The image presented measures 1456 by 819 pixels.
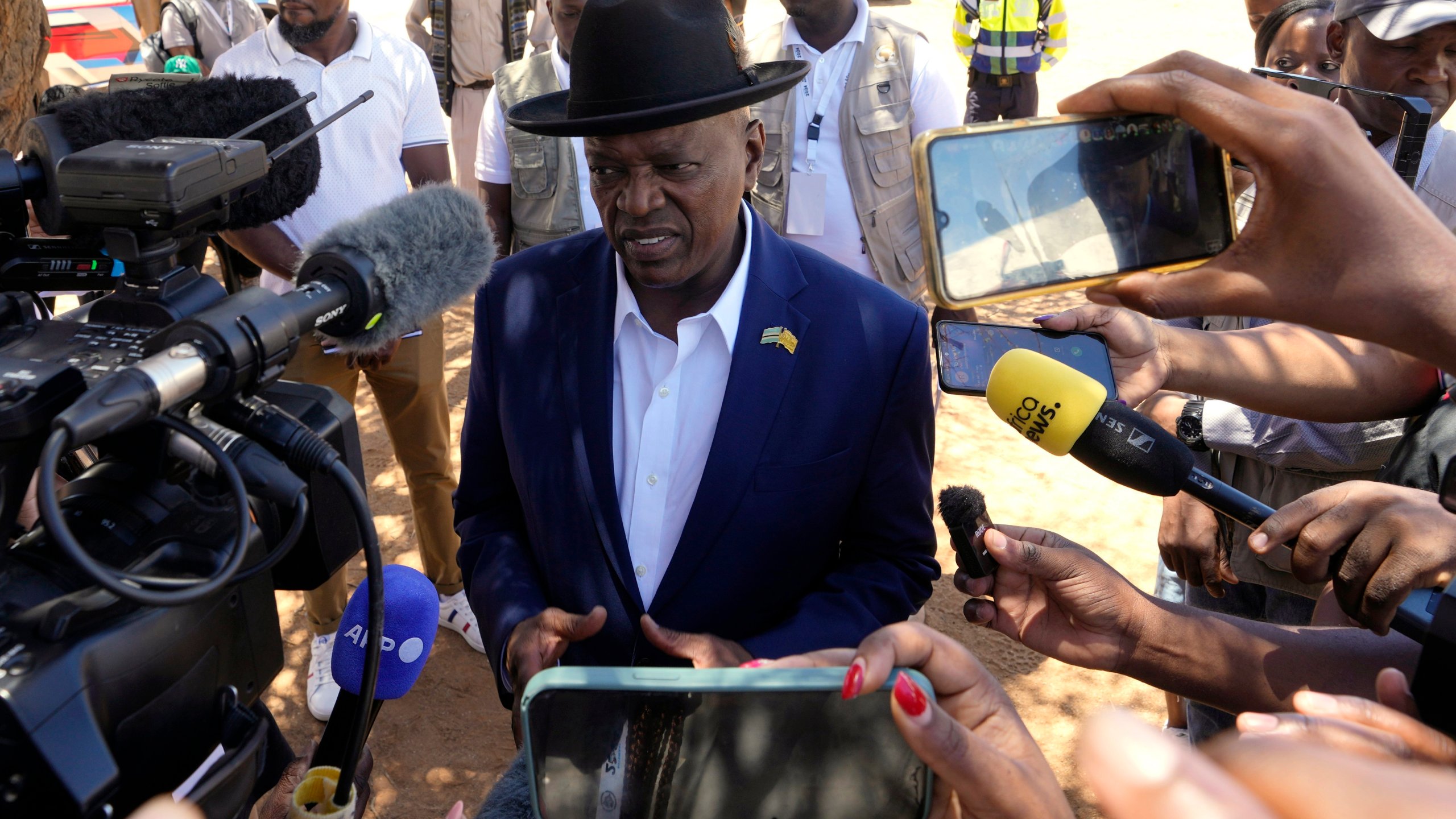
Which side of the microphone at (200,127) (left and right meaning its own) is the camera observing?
right

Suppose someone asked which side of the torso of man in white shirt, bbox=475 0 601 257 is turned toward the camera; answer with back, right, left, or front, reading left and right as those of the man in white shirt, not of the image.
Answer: front

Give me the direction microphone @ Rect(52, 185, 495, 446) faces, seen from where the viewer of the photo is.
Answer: facing away from the viewer and to the right of the viewer

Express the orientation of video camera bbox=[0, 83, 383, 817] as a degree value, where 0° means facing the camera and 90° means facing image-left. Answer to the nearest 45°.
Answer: approximately 225°

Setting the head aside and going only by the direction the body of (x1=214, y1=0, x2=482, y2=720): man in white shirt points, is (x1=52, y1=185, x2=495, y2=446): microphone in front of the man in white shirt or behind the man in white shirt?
in front

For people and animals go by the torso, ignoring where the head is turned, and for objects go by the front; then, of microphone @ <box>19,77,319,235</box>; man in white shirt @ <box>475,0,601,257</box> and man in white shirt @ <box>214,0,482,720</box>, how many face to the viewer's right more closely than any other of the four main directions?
1

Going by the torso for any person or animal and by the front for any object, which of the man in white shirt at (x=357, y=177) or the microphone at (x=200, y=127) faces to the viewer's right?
the microphone

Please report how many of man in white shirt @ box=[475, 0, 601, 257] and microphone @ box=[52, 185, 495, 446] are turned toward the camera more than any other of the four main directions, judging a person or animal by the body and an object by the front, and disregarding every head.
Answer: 1

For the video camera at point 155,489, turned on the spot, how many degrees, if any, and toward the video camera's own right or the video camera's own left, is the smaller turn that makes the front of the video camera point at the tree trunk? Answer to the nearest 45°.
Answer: approximately 45° to the video camera's own left

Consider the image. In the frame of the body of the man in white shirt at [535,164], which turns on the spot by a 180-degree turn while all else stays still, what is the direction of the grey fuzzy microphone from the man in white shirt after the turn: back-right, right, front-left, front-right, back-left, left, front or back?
back

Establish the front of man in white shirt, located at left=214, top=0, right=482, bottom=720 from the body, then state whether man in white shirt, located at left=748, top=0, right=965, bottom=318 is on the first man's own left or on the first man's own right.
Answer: on the first man's own left

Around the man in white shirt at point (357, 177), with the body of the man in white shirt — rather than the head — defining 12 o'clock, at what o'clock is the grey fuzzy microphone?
The grey fuzzy microphone is roughly at 12 o'clock from the man in white shirt.

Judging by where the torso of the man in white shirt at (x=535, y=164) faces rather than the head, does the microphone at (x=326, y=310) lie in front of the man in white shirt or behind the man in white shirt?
in front

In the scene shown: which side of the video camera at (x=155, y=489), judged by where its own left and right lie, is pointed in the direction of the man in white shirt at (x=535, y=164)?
front
